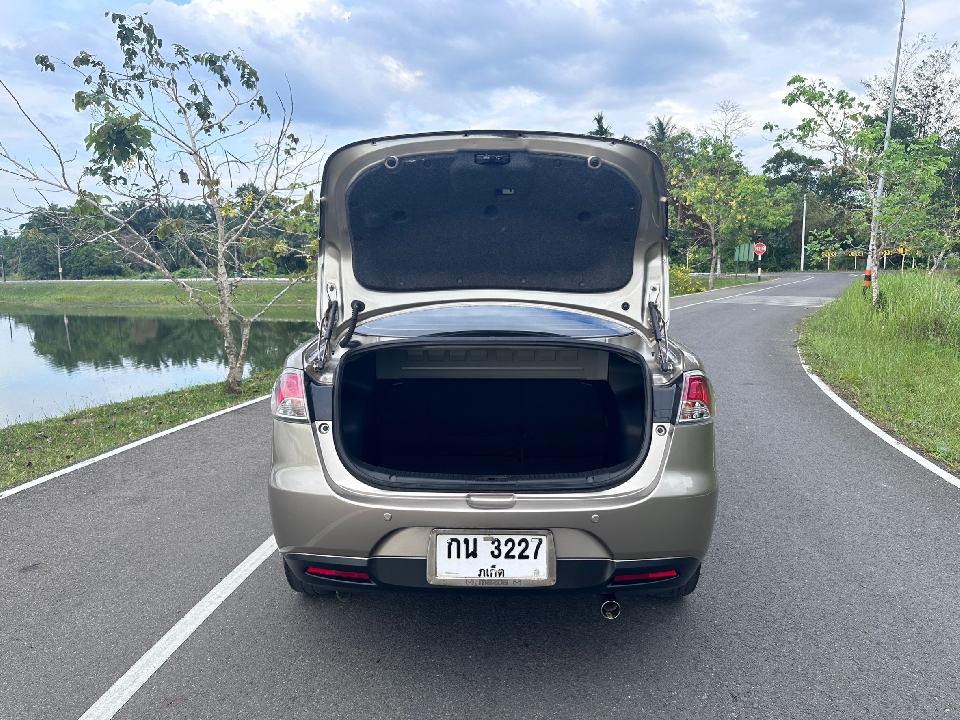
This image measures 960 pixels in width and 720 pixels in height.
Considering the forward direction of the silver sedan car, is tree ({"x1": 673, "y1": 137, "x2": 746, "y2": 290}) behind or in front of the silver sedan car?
in front

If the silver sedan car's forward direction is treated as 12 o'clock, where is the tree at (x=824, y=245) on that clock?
The tree is roughly at 1 o'clock from the silver sedan car.

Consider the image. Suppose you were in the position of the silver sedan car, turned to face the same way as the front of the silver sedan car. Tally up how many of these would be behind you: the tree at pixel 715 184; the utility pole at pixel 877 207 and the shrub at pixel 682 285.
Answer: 0

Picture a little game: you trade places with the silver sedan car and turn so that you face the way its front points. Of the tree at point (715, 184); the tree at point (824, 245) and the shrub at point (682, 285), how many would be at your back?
0

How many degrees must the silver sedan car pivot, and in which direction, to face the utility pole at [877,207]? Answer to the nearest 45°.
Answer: approximately 45° to its right

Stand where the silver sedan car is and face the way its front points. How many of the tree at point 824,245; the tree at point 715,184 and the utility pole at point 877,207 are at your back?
0

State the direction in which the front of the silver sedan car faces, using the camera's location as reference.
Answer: facing away from the viewer

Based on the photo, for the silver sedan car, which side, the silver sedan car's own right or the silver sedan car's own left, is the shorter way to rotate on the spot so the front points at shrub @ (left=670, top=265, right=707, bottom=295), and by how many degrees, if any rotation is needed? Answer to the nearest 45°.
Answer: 0° — it already faces it
